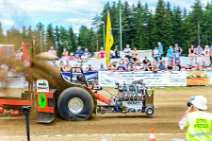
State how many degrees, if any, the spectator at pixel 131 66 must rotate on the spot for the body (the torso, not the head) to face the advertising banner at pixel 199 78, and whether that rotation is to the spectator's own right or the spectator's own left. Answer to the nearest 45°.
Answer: approximately 90° to the spectator's own left

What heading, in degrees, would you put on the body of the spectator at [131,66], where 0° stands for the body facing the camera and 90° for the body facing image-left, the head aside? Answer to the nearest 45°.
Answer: approximately 0°

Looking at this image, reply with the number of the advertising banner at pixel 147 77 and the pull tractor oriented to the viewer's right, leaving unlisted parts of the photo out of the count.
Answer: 1

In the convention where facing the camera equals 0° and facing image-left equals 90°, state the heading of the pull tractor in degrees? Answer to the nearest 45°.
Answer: approximately 270°

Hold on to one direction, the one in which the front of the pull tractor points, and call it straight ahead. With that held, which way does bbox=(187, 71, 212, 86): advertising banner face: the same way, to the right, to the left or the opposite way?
to the right

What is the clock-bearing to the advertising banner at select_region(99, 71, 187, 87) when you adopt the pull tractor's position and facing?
The advertising banner is roughly at 10 o'clock from the pull tractor.

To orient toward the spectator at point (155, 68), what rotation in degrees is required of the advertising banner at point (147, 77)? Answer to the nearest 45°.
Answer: approximately 135° to its left

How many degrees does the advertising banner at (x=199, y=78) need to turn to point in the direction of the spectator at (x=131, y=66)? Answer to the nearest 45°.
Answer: approximately 90° to its right

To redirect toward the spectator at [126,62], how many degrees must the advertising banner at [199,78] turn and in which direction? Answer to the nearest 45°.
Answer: approximately 90° to its right
